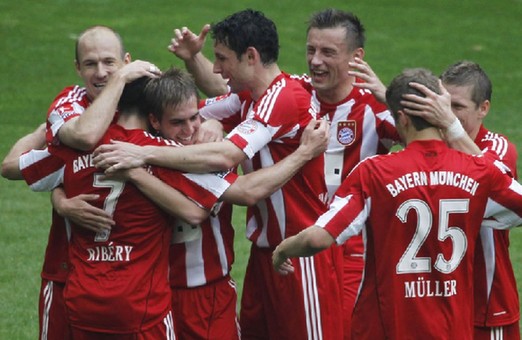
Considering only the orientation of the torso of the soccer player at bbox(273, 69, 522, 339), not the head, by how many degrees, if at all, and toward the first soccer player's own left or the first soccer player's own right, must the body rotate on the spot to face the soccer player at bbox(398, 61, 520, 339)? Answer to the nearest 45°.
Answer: approximately 45° to the first soccer player's own right

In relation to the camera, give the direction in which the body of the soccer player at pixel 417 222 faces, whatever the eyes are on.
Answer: away from the camera

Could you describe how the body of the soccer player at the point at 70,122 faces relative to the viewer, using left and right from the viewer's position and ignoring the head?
facing the viewer and to the right of the viewer

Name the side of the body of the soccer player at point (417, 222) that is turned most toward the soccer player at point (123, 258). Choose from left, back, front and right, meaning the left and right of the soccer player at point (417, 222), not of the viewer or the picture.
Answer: left

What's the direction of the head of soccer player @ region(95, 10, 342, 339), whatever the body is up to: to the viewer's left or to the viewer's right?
to the viewer's left

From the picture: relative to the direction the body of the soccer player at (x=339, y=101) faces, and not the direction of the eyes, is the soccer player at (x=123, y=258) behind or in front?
in front

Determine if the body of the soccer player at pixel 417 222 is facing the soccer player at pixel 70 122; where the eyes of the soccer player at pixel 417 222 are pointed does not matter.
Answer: no

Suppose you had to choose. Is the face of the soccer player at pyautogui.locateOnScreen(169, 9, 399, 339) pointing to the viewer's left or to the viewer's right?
to the viewer's left

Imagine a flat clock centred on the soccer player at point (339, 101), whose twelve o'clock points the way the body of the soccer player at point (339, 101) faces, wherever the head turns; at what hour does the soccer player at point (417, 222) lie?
the soccer player at point (417, 222) is roughly at 10 o'clock from the soccer player at point (339, 101).

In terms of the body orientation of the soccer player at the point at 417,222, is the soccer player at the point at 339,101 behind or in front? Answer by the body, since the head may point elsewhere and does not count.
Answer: in front

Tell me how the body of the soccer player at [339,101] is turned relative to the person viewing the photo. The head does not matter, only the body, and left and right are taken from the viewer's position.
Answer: facing the viewer and to the left of the viewer

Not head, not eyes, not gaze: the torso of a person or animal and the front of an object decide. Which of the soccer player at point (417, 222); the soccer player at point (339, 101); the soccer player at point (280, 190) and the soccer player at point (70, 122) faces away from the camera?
the soccer player at point (417, 222)
